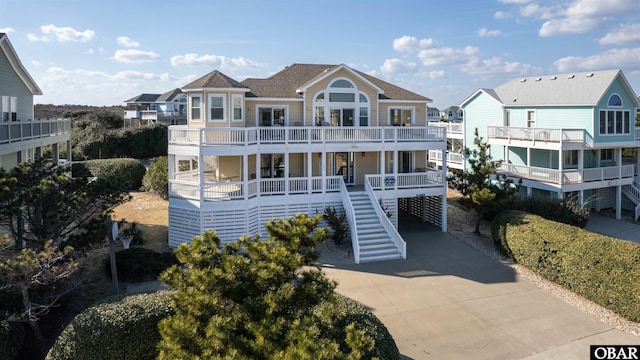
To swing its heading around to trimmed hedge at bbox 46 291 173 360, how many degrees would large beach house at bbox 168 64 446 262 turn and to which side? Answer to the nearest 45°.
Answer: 0° — it already faces it

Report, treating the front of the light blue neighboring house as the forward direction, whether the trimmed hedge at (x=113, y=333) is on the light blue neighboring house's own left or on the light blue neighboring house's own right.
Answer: on the light blue neighboring house's own right

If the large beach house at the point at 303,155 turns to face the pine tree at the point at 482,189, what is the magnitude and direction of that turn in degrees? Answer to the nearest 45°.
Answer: approximately 90° to its left
